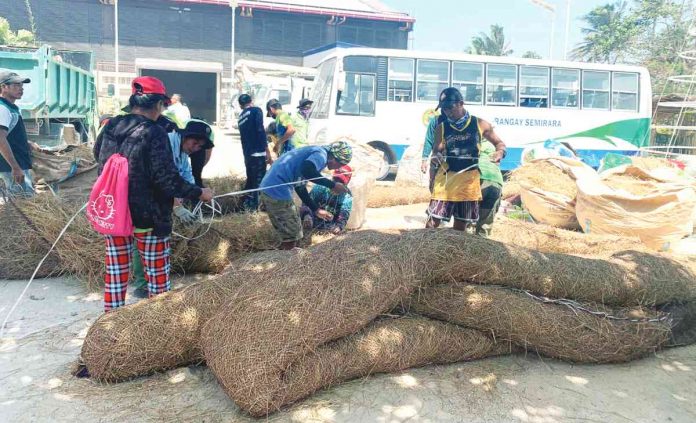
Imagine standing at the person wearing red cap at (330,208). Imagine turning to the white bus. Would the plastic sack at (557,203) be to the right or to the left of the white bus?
right

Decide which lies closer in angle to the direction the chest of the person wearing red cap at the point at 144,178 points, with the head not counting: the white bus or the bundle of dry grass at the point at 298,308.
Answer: the white bus

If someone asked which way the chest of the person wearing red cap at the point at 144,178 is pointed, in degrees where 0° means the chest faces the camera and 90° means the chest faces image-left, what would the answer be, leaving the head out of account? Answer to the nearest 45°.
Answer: approximately 225°

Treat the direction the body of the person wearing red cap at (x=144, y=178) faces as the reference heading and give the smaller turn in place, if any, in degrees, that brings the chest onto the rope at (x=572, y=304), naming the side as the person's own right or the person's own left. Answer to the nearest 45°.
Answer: approximately 45° to the person's own right

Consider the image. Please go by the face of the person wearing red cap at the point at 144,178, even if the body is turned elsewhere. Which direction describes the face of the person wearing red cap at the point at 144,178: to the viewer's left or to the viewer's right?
to the viewer's right

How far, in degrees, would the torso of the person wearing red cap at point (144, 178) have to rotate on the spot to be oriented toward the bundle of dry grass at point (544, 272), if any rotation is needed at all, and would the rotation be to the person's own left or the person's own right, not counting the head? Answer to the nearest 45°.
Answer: approximately 45° to the person's own right

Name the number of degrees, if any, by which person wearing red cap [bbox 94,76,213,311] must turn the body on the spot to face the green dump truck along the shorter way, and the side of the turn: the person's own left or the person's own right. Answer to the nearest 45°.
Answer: approximately 45° to the person's own left

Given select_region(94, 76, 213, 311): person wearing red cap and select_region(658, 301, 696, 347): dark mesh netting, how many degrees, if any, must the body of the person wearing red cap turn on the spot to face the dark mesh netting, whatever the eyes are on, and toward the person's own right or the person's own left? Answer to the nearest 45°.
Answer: approximately 45° to the person's own right
